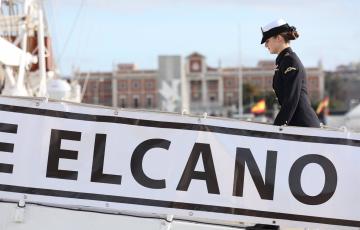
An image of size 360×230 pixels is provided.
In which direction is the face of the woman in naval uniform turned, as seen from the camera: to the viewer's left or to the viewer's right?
to the viewer's left

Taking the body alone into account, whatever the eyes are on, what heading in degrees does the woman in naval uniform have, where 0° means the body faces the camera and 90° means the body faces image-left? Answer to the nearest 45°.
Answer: approximately 90°
